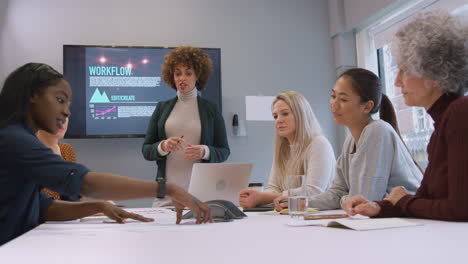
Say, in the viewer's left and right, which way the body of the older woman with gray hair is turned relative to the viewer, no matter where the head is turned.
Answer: facing to the left of the viewer

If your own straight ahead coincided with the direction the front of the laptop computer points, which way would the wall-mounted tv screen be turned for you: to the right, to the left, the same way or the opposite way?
the opposite way

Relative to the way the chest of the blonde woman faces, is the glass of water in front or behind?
in front

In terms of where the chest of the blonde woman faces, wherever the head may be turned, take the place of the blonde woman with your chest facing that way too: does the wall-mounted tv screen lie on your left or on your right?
on your right

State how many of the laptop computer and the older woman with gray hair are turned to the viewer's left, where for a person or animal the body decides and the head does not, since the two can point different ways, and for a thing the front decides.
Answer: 1

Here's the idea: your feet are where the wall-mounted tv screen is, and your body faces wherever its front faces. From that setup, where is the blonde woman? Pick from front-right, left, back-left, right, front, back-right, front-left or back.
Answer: front-left

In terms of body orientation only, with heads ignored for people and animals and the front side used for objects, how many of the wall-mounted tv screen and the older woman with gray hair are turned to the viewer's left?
1

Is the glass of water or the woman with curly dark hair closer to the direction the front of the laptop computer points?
the woman with curly dark hair

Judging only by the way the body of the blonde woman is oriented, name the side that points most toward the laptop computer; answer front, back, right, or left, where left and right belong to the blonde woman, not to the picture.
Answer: front

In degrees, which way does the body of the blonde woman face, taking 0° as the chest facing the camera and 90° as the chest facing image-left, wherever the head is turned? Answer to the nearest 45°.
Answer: approximately 45°

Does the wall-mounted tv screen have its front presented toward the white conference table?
yes

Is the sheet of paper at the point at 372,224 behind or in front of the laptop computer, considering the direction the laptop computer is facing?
behind

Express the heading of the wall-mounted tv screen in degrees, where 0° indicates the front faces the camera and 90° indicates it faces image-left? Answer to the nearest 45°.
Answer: approximately 0°

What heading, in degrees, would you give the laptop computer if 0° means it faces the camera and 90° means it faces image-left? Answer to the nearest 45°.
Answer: approximately 180°

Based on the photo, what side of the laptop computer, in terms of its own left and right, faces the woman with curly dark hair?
front

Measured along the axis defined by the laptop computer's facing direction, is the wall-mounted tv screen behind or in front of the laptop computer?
in front

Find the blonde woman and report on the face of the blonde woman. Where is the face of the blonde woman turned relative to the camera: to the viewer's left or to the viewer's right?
to the viewer's left
